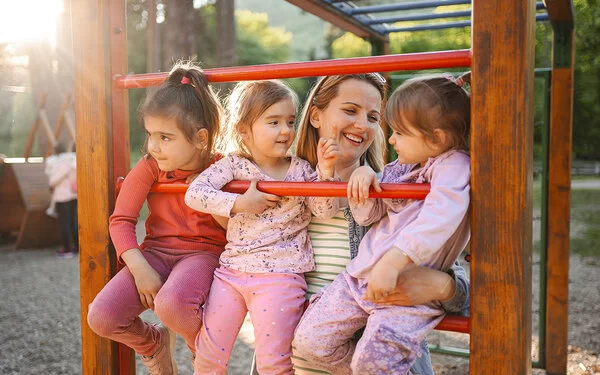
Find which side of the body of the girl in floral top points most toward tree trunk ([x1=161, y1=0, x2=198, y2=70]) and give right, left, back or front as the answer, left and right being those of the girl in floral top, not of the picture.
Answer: back

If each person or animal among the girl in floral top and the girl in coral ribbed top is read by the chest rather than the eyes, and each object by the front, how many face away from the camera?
0

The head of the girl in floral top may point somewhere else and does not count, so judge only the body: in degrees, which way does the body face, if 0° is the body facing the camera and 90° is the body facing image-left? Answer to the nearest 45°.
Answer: approximately 0°

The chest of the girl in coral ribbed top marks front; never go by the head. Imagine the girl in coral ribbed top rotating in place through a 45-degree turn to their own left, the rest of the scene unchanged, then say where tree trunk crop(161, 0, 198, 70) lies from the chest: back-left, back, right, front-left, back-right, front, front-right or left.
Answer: back

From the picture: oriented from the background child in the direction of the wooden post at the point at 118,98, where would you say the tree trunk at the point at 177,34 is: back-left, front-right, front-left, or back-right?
back-left

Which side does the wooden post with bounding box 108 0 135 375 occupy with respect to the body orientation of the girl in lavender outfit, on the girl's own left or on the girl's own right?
on the girl's own right

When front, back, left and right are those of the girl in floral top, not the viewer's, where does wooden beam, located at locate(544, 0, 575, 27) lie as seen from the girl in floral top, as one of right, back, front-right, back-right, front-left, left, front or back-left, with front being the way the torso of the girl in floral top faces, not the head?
back-left

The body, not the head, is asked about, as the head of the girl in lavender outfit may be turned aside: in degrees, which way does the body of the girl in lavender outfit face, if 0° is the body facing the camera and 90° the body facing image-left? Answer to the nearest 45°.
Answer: approximately 45°
